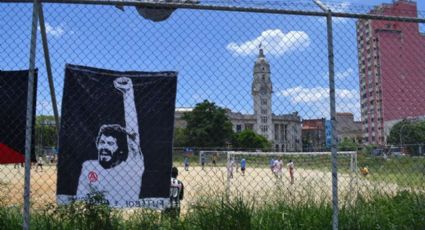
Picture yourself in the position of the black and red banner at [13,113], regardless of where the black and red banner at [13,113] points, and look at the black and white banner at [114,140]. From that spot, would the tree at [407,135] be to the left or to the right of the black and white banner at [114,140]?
left

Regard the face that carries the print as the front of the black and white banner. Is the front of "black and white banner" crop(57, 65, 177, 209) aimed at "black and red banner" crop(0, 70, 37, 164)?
no

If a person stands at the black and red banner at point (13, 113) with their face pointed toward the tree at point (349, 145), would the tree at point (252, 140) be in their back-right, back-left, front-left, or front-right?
front-left

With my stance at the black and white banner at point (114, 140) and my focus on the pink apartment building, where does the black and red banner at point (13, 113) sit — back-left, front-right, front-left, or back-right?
back-left

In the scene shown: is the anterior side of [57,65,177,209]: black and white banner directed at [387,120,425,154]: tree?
no
